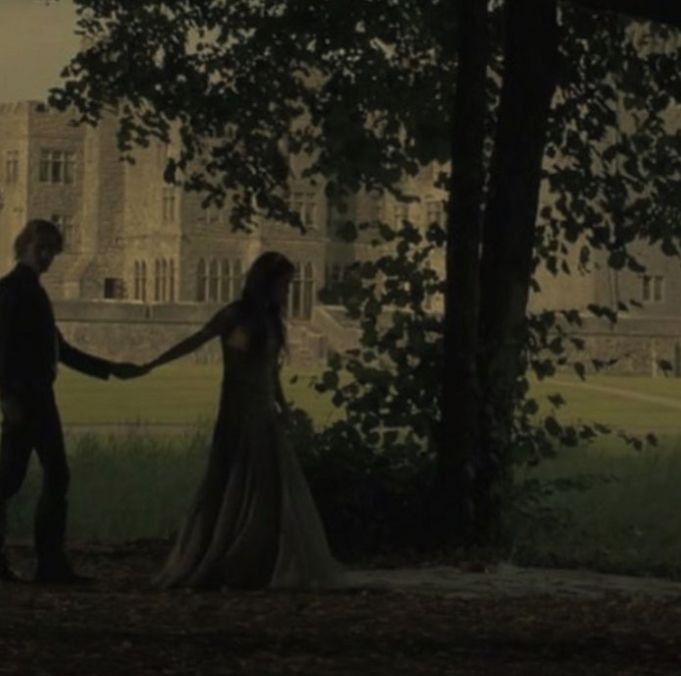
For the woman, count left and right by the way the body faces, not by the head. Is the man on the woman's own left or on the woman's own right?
on the woman's own right
